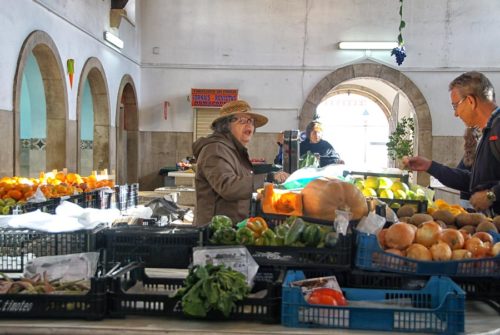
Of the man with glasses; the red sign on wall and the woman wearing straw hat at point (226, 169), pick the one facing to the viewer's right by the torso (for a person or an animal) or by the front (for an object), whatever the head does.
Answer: the woman wearing straw hat

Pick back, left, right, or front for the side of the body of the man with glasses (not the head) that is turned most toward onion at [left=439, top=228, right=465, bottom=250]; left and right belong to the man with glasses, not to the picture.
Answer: left

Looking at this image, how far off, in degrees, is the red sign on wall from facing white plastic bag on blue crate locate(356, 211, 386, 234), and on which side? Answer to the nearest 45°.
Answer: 0° — it already faces it

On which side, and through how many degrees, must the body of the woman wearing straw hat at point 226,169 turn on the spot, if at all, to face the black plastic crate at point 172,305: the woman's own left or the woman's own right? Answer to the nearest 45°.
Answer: approximately 90° to the woman's own right

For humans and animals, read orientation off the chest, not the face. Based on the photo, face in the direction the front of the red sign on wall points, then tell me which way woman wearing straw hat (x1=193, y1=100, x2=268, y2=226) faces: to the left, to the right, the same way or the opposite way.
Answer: to the left

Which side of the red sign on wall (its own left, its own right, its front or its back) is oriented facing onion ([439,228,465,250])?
front

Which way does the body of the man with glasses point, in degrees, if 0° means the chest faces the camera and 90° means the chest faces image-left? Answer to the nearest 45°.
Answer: approximately 90°

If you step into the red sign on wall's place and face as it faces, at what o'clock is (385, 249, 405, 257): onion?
The onion is roughly at 12 o'clock from the red sign on wall.

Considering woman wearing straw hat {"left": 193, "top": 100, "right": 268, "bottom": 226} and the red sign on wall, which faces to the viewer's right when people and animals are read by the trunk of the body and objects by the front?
the woman wearing straw hat

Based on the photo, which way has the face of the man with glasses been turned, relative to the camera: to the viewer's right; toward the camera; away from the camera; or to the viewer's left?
to the viewer's left

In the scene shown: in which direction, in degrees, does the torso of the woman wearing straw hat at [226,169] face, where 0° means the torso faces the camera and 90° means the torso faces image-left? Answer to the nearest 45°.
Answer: approximately 270°
